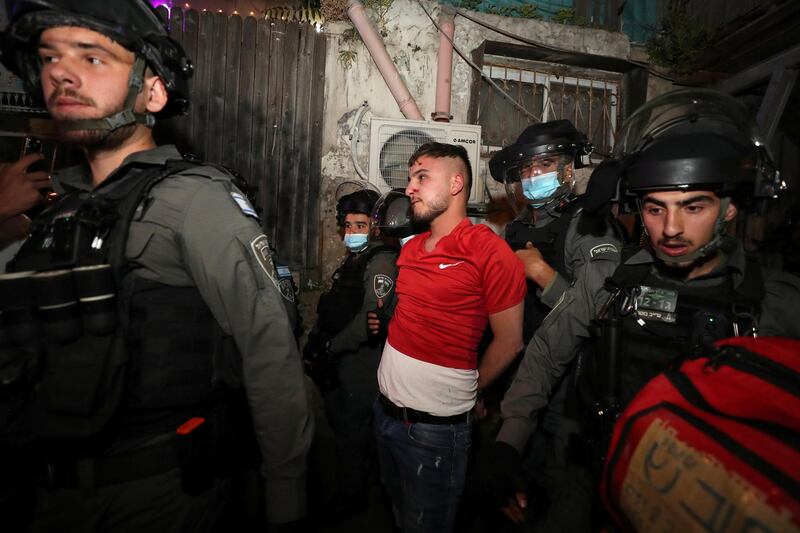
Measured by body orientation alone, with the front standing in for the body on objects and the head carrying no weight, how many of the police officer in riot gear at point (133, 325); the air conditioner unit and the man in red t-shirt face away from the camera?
0

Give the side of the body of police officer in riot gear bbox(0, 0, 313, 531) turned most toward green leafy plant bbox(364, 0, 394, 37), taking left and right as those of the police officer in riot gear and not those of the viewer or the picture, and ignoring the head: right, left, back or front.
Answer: back

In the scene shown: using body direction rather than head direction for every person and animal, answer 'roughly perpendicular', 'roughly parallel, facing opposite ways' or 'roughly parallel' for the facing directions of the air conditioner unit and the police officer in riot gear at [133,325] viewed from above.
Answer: roughly parallel

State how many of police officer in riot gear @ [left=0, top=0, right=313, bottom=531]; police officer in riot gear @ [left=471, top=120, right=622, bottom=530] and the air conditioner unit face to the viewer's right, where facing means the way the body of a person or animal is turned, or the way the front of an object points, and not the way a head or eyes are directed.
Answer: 0

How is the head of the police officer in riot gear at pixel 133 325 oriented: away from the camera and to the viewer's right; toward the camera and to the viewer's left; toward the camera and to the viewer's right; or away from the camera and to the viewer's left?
toward the camera and to the viewer's left

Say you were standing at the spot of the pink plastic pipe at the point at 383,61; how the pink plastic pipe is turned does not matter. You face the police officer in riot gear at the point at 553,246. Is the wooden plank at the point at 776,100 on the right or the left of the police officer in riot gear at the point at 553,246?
left

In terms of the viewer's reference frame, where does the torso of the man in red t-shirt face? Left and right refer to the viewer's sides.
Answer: facing the viewer and to the left of the viewer

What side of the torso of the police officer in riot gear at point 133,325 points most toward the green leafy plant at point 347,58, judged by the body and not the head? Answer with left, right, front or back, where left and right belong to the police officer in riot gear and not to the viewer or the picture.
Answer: back

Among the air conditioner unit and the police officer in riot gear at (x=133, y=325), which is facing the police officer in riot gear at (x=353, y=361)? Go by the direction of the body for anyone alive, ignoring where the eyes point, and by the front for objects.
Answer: the air conditioner unit

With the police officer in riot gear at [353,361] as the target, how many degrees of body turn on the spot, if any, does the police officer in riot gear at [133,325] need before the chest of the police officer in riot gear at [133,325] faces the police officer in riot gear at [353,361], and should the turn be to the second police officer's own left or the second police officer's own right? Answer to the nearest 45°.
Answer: approximately 180°

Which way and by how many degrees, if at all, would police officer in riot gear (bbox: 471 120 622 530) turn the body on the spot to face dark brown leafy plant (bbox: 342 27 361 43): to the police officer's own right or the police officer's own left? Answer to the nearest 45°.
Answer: approximately 90° to the police officer's own right

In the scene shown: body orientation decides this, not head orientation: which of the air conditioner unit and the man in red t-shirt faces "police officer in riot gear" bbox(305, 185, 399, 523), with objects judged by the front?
the air conditioner unit

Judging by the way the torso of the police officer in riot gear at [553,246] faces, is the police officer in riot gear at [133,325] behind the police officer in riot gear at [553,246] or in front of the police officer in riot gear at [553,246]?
in front

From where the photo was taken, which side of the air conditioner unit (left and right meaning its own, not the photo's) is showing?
front
